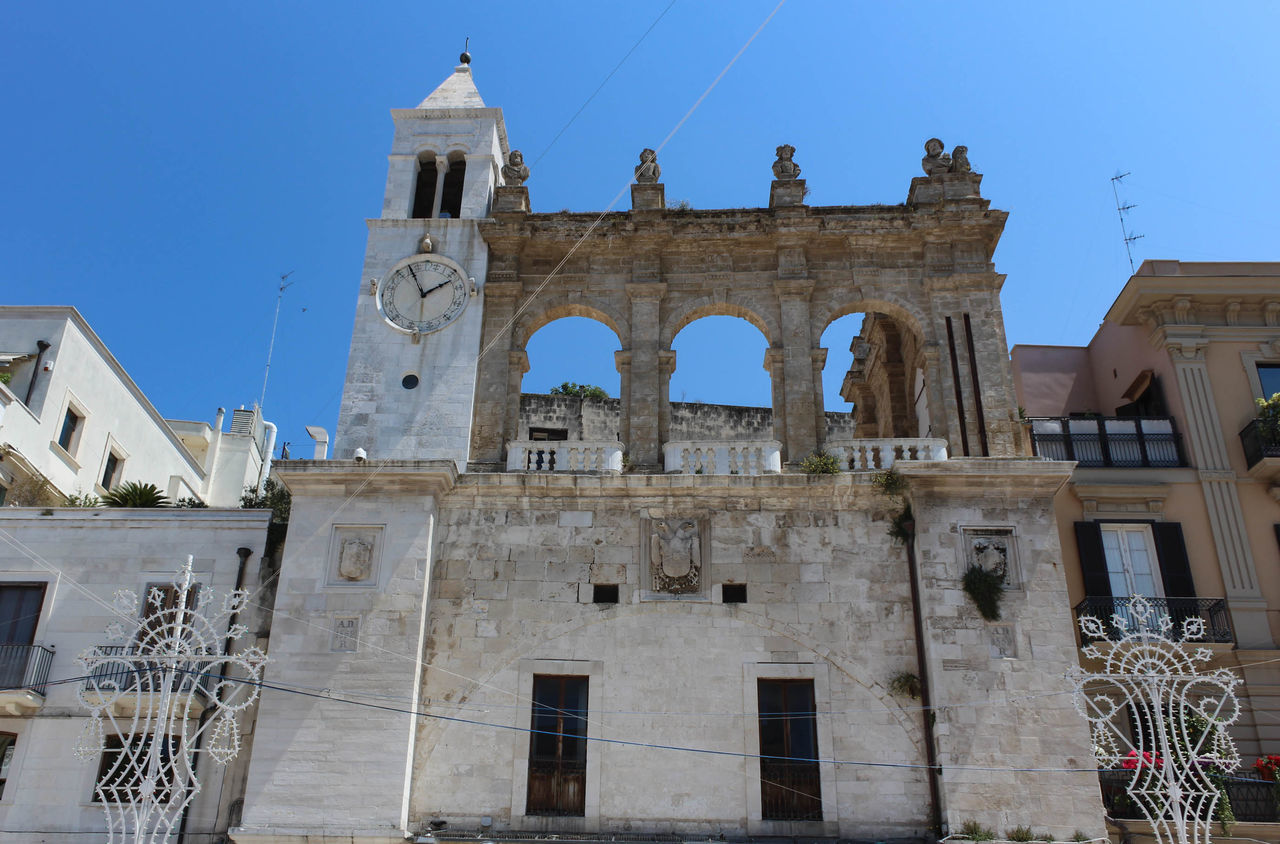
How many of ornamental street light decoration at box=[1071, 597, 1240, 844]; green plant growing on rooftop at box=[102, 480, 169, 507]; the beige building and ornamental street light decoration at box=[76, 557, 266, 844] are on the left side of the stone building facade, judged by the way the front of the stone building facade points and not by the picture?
2

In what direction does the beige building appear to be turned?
toward the camera

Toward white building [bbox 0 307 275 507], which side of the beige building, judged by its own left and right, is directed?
right

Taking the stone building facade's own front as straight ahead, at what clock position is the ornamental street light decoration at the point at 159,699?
The ornamental street light decoration is roughly at 3 o'clock from the stone building facade.

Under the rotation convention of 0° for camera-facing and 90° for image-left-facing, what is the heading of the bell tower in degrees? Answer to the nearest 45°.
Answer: approximately 0°

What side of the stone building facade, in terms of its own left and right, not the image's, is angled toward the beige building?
left

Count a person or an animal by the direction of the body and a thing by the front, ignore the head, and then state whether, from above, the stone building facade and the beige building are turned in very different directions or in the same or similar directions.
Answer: same or similar directions

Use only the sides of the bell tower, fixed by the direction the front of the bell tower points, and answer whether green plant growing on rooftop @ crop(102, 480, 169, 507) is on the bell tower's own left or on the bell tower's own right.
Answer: on the bell tower's own right

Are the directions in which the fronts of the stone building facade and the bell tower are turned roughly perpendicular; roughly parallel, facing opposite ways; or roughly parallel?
roughly parallel

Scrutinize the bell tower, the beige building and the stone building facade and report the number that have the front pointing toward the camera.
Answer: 3

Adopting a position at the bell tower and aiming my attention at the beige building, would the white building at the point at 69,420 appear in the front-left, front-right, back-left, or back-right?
back-left

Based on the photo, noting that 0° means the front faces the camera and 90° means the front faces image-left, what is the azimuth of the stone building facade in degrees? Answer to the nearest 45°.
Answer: approximately 0°

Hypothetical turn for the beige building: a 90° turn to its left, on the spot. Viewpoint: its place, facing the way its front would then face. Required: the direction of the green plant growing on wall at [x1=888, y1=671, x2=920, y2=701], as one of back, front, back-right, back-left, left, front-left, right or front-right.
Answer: back-right
